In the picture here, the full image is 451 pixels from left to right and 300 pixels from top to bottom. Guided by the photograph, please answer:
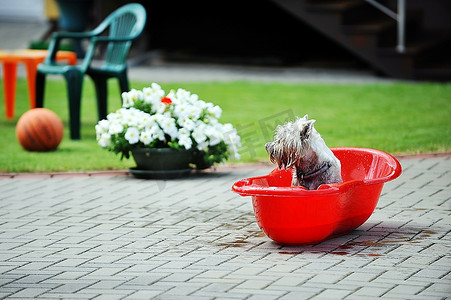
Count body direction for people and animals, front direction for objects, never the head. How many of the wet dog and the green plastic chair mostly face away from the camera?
0

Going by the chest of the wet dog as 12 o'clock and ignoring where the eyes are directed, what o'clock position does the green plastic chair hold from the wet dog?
The green plastic chair is roughly at 2 o'clock from the wet dog.

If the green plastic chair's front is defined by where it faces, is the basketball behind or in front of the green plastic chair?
in front

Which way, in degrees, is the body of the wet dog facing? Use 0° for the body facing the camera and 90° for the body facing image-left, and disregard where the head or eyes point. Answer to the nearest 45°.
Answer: approximately 90°

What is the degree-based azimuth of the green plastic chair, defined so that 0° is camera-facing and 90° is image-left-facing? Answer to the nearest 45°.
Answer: approximately 45°

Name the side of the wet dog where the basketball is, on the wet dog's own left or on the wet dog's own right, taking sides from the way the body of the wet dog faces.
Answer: on the wet dog's own right

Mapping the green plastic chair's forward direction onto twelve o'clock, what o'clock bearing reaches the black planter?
The black planter is roughly at 10 o'clock from the green plastic chair.

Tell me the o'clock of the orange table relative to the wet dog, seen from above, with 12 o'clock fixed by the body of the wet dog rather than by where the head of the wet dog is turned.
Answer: The orange table is roughly at 2 o'clock from the wet dog.
